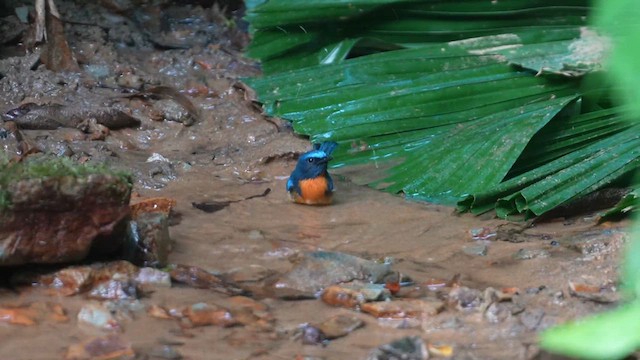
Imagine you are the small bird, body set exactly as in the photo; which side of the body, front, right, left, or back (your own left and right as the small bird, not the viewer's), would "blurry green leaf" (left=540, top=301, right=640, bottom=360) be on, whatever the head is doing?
front

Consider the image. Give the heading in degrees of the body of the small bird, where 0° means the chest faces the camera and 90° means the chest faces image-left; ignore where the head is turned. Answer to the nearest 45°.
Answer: approximately 0°

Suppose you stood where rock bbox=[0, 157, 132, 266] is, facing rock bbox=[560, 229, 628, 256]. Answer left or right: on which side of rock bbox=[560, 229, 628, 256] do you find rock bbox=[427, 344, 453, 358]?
right

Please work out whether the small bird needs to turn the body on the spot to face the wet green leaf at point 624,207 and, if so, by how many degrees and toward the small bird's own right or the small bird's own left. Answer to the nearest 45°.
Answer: approximately 45° to the small bird's own left

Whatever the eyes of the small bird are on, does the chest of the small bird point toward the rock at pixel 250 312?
yes

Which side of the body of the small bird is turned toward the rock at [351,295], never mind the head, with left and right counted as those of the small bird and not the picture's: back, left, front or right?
front

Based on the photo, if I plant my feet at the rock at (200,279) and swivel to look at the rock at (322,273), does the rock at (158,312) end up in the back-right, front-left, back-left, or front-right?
back-right

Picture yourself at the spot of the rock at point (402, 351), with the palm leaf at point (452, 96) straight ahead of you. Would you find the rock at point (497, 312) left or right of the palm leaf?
right

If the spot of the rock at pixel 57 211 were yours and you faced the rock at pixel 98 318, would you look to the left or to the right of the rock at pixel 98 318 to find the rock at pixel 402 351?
left

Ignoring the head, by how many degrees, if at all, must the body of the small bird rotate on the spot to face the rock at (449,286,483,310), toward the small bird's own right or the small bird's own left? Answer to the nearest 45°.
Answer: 0° — it already faces it

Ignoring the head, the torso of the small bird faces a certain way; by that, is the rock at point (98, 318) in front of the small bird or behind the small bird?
in front

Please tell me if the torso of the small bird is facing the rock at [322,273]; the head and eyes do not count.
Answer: yes

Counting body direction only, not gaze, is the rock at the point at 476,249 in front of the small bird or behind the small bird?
in front
